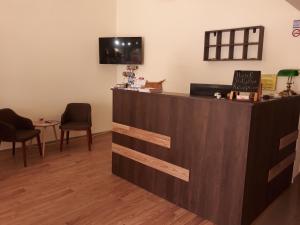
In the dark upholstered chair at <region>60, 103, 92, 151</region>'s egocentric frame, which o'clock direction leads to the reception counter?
The reception counter is roughly at 11 o'clock from the dark upholstered chair.

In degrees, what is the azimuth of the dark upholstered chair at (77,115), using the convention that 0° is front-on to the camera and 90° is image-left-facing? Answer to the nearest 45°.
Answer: approximately 0°

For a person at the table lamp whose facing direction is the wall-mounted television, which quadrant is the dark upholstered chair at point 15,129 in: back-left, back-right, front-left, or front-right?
front-left

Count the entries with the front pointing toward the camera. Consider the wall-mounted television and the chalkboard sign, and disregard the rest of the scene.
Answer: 2

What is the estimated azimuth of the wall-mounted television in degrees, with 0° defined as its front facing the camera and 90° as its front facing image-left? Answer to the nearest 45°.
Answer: approximately 0°

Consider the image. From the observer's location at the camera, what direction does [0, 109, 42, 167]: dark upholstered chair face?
facing the viewer and to the right of the viewer

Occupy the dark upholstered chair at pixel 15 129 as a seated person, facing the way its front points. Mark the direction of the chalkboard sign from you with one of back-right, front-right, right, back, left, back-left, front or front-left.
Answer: front

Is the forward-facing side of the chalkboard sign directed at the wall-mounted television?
no

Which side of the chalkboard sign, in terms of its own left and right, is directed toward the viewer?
front

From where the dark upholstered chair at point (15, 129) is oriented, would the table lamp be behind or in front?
in front

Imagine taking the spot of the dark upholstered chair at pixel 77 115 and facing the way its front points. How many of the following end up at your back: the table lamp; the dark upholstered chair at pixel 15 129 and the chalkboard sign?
0

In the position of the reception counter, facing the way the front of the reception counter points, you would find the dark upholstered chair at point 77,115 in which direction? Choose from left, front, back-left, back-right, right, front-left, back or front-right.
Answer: right

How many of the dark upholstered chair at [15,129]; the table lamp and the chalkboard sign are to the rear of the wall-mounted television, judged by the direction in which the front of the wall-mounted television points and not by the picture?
0

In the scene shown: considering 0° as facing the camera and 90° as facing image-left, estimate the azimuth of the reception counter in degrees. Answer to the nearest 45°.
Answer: approximately 45°

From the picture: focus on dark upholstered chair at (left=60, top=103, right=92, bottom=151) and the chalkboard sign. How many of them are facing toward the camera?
2

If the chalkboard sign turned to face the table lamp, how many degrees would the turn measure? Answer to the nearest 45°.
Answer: approximately 135° to its left

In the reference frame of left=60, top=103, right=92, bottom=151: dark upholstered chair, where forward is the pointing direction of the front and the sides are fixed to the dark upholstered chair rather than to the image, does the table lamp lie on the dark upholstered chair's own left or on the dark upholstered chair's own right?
on the dark upholstered chair's own left
